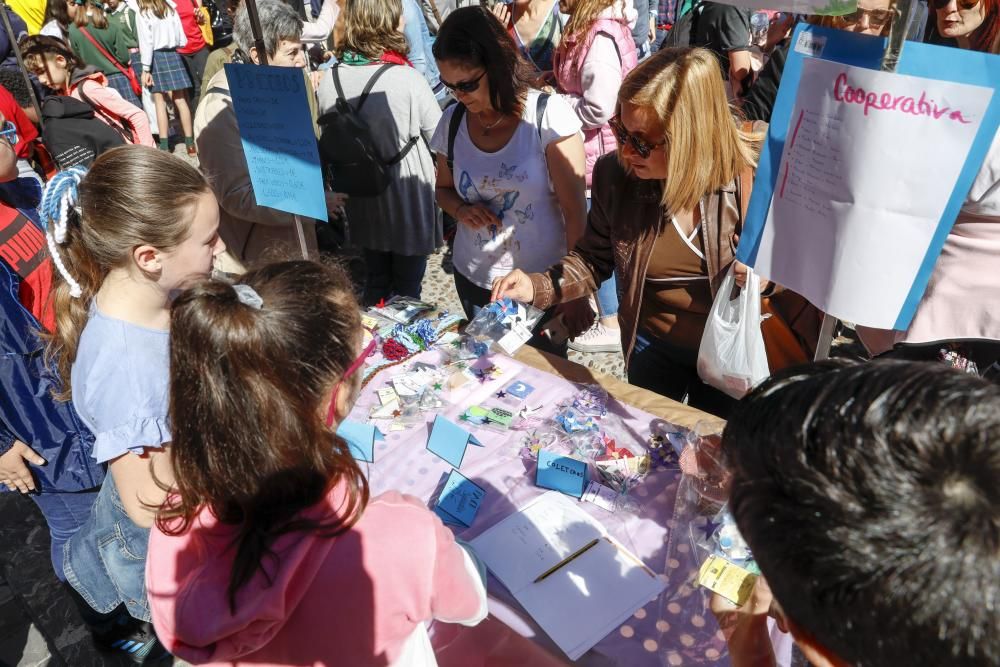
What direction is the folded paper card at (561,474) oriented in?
toward the camera

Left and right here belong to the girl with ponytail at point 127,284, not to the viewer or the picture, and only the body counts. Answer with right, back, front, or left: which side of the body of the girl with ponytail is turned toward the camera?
right

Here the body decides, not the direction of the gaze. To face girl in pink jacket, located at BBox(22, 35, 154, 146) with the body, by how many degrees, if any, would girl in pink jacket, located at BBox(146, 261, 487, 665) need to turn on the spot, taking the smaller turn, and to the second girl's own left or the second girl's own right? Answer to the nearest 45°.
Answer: approximately 45° to the second girl's own left

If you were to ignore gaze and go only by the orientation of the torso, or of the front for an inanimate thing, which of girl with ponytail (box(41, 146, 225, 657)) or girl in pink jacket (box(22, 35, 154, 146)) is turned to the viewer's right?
the girl with ponytail

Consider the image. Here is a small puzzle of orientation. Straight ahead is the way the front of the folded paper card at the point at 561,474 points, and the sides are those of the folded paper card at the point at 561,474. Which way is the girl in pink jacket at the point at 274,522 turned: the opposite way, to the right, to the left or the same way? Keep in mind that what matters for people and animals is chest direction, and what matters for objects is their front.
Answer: the opposite way

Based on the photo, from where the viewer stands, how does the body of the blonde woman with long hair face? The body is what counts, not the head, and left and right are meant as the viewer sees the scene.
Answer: facing the viewer and to the left of the viewer

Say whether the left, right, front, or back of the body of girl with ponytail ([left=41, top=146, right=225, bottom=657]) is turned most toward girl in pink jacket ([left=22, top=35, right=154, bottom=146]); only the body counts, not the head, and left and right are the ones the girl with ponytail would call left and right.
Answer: left

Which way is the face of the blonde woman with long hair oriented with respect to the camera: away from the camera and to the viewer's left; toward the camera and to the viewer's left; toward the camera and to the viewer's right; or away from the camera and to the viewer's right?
toward the camera and to the viewer's left

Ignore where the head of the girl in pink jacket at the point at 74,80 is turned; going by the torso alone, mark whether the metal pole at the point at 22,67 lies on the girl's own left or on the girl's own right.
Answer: on the girl's own left

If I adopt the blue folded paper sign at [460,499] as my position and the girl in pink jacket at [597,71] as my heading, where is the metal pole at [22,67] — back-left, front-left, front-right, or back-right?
front-left
